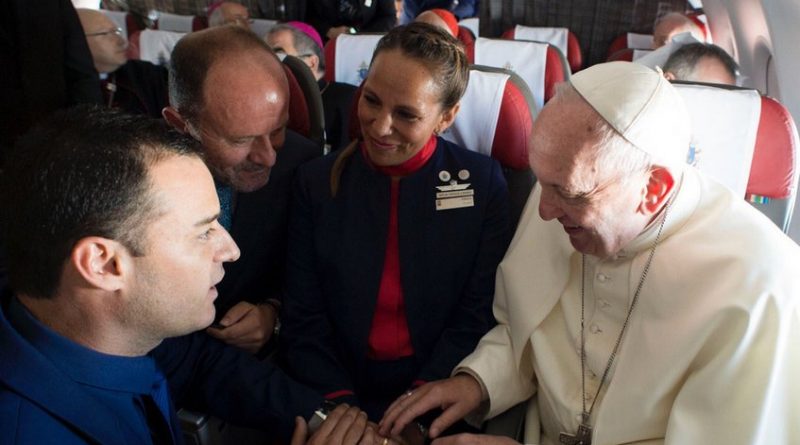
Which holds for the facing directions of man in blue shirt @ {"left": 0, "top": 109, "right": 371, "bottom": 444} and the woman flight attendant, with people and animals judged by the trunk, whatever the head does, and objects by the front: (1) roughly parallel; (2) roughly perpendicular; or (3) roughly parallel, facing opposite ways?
roughly perpendicular

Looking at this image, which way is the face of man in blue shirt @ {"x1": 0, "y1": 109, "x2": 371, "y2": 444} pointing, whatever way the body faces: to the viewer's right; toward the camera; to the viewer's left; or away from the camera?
to the viewer's right

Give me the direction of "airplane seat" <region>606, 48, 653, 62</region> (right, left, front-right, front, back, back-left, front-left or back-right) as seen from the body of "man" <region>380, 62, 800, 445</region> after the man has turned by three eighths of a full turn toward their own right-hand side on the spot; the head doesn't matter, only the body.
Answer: front

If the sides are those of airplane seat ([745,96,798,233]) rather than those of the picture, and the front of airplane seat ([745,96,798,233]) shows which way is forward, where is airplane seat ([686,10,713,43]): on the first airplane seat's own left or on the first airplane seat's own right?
on the first airplane seat's own right

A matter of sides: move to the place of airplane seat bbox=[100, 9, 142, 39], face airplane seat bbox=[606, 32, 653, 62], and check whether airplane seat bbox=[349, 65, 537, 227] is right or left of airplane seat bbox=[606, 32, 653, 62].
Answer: right

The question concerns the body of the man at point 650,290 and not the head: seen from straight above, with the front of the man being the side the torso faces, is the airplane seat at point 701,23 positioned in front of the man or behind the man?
behind

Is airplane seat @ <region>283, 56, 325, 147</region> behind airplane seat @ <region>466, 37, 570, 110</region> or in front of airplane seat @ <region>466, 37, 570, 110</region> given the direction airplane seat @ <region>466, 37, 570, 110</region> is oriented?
in front

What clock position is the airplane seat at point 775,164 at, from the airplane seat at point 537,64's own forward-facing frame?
the airplane seat at point 775,164 is roughly at 10 o'clock from the airplane seat at point 537,64.

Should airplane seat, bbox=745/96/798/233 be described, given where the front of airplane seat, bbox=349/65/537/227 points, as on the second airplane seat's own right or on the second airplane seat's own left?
on the second airplane seat's own left

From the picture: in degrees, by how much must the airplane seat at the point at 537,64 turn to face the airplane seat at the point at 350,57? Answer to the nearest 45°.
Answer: approximately 45° to its right

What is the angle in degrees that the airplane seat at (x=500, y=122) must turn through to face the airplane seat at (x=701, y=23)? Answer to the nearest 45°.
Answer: approximately 180°

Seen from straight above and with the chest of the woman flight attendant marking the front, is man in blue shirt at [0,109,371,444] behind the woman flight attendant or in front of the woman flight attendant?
in front

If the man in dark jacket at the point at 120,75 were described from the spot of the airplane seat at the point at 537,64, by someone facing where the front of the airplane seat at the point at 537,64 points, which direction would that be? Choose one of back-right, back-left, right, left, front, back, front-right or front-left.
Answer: front-right

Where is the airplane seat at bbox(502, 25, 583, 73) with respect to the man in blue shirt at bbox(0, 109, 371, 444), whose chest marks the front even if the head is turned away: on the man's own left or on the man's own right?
on the man's own left
